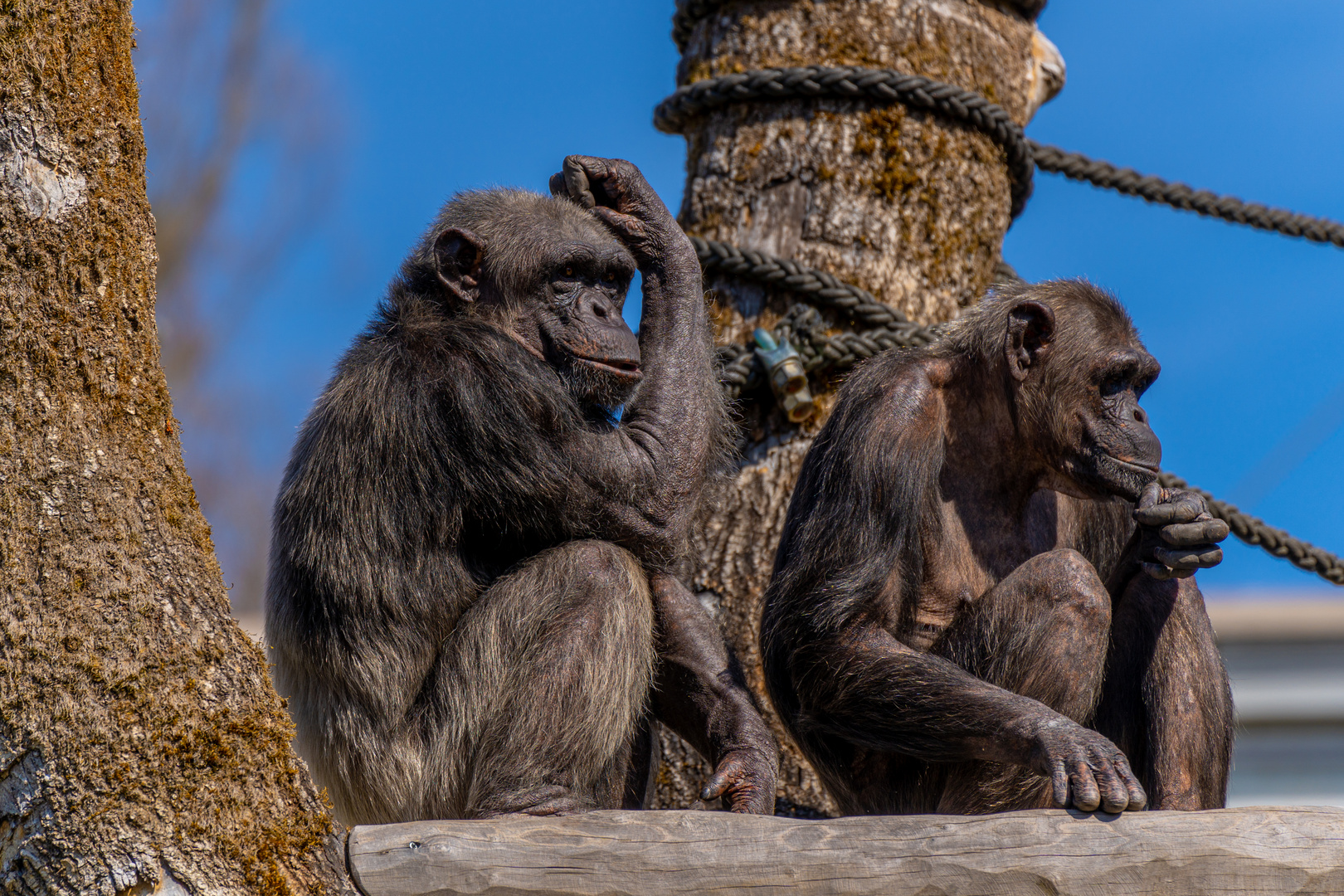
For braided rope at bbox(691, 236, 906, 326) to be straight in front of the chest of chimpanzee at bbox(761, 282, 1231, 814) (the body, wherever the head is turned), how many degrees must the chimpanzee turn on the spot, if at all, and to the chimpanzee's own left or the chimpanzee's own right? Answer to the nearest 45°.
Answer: approximately 180°

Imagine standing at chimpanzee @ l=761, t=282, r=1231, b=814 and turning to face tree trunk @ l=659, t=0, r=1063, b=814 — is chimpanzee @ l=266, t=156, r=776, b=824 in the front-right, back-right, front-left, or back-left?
front-left

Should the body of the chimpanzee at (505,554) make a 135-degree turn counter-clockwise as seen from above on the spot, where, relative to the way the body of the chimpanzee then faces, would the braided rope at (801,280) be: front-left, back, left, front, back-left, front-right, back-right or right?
right

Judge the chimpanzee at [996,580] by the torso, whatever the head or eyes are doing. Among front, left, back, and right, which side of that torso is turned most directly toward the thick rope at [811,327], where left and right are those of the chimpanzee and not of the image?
back

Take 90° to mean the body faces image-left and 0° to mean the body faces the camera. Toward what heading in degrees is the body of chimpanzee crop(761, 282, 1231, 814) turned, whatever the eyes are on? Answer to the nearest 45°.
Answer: approximately 315°

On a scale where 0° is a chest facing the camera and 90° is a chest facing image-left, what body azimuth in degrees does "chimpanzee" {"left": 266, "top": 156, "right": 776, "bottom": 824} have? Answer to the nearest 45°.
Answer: approximately 270°
